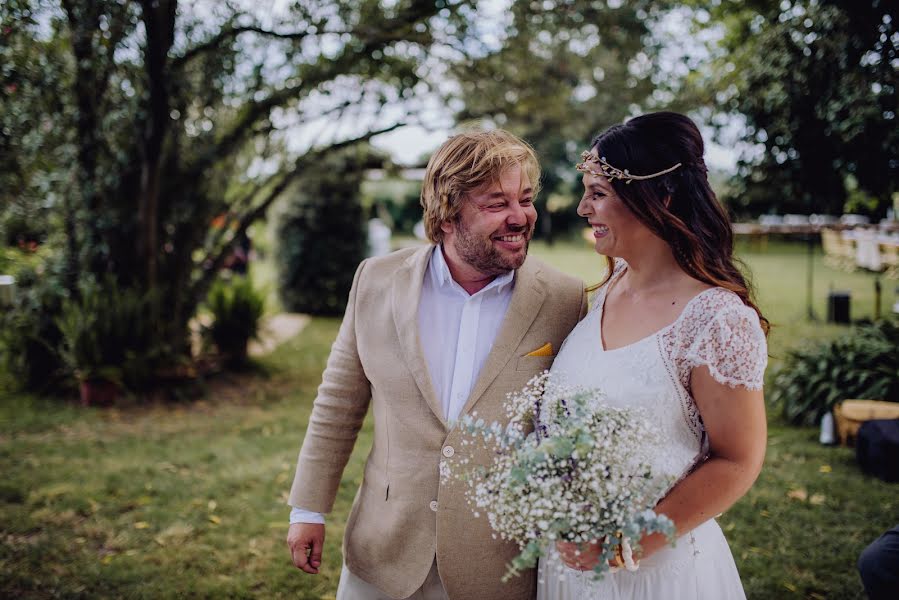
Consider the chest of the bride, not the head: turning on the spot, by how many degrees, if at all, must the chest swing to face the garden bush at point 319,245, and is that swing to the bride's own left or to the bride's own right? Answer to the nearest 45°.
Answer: approximately 90° to the bride's own right

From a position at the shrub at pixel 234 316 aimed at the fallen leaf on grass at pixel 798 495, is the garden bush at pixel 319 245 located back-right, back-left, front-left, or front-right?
back-left

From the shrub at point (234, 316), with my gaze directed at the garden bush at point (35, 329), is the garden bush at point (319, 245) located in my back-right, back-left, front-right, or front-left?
back-right

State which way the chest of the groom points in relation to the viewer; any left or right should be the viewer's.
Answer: facing the viewer

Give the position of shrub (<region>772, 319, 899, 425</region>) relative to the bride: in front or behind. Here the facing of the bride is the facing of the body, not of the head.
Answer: behind

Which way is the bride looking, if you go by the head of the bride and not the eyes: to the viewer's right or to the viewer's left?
to the viewer's left

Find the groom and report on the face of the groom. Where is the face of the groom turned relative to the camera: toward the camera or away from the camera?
toward the camera

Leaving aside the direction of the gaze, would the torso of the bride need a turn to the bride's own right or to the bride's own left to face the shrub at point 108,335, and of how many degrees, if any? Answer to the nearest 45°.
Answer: approximately 90° to the bride's own right

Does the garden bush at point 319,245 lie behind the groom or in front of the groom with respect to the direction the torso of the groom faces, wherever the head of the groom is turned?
behind
